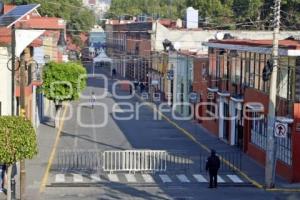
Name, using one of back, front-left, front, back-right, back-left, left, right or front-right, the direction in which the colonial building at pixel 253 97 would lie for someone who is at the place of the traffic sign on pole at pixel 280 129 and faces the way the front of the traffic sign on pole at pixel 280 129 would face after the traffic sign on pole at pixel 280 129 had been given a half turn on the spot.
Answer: front

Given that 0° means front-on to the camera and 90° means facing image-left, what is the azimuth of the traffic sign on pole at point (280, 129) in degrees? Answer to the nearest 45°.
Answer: approximately 0°

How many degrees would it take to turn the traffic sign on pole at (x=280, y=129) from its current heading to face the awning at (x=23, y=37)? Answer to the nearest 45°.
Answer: approximately 90° to its right

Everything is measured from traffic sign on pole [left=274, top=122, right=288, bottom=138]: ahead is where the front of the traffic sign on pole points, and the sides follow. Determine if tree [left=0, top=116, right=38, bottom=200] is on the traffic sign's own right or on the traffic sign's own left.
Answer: on the traffic sign's own right

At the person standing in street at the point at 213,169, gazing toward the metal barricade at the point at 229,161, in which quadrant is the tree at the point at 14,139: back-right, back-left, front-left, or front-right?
back-left

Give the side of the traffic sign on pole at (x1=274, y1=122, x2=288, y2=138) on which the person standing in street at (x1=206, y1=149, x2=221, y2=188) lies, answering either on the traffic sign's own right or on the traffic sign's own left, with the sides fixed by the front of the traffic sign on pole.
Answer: on the traffic sign's own right

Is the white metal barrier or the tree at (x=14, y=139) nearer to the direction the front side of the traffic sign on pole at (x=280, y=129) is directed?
the tree

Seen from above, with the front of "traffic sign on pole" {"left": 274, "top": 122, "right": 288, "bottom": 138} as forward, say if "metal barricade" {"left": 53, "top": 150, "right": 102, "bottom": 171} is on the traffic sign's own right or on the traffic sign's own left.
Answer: on the traffic sign's own right

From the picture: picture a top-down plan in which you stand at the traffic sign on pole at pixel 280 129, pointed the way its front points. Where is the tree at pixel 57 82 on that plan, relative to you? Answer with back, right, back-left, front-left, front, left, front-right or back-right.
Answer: back-right
